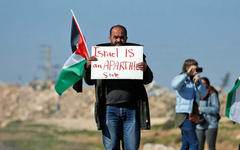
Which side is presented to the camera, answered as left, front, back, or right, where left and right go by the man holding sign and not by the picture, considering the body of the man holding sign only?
front

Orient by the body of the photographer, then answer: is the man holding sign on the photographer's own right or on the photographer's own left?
on the photographer's own right

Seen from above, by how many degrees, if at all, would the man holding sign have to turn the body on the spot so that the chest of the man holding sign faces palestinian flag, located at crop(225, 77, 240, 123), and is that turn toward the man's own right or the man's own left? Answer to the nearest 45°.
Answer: approximately 135° to the man's own left
